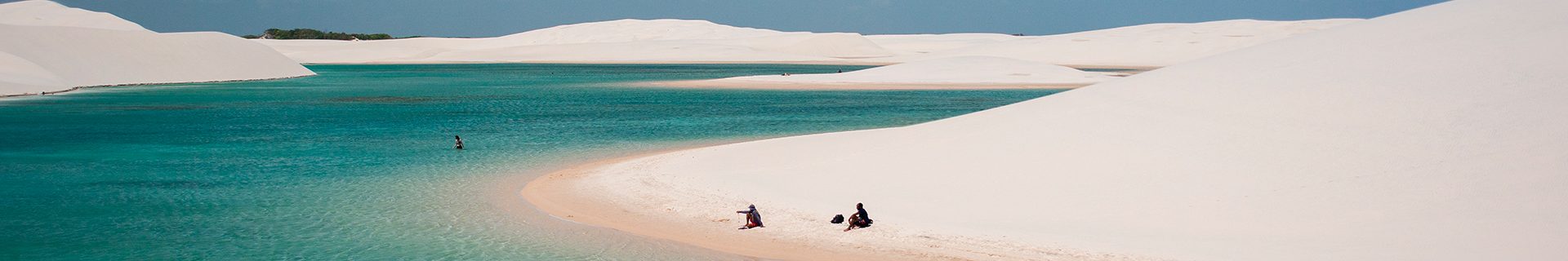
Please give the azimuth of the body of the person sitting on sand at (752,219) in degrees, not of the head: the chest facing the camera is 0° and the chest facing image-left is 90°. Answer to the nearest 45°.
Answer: approximately 90°

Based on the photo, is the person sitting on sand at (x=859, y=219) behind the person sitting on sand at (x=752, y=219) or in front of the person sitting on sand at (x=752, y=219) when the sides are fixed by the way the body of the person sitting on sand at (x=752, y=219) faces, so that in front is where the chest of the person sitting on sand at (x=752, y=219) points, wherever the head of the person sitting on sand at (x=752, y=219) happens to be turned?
behind
